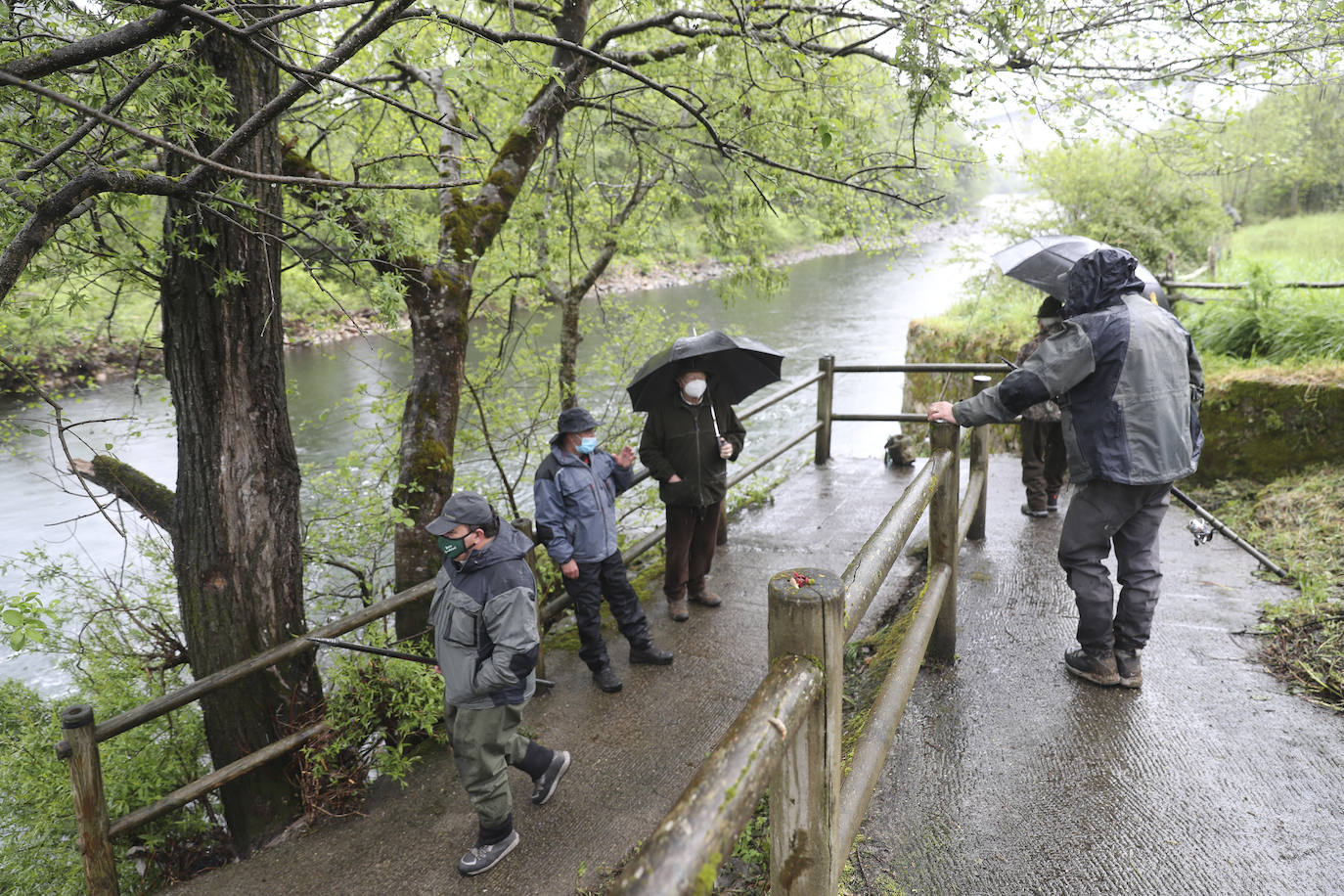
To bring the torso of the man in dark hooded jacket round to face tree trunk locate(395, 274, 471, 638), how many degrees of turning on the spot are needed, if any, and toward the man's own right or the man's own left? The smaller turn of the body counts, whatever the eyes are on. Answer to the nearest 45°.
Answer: approximately 45° to the man's own left

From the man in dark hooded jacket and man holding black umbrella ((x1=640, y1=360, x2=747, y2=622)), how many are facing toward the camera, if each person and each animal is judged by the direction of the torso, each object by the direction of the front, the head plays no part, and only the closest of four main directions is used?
1

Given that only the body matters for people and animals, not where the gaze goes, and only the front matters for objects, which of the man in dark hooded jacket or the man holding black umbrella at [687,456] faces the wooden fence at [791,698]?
the man holding black umbrella

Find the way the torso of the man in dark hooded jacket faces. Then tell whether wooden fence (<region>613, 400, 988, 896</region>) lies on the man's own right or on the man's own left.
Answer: on the man's own left

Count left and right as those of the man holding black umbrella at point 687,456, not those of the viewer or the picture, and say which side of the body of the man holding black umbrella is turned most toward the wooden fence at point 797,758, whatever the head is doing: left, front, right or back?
front

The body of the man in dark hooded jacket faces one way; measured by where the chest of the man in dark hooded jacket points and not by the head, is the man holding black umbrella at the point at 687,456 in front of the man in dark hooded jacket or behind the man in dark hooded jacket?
in front

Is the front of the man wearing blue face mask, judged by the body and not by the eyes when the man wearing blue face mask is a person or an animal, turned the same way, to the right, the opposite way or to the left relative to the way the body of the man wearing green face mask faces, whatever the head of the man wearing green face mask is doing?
to the left

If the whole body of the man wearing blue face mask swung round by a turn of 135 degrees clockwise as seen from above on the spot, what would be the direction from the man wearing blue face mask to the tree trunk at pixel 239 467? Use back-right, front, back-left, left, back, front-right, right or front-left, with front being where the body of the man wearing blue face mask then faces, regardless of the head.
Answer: front

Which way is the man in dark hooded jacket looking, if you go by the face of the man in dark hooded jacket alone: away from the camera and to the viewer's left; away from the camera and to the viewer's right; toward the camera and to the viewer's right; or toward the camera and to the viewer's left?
away from the camera and to the viewer's left
